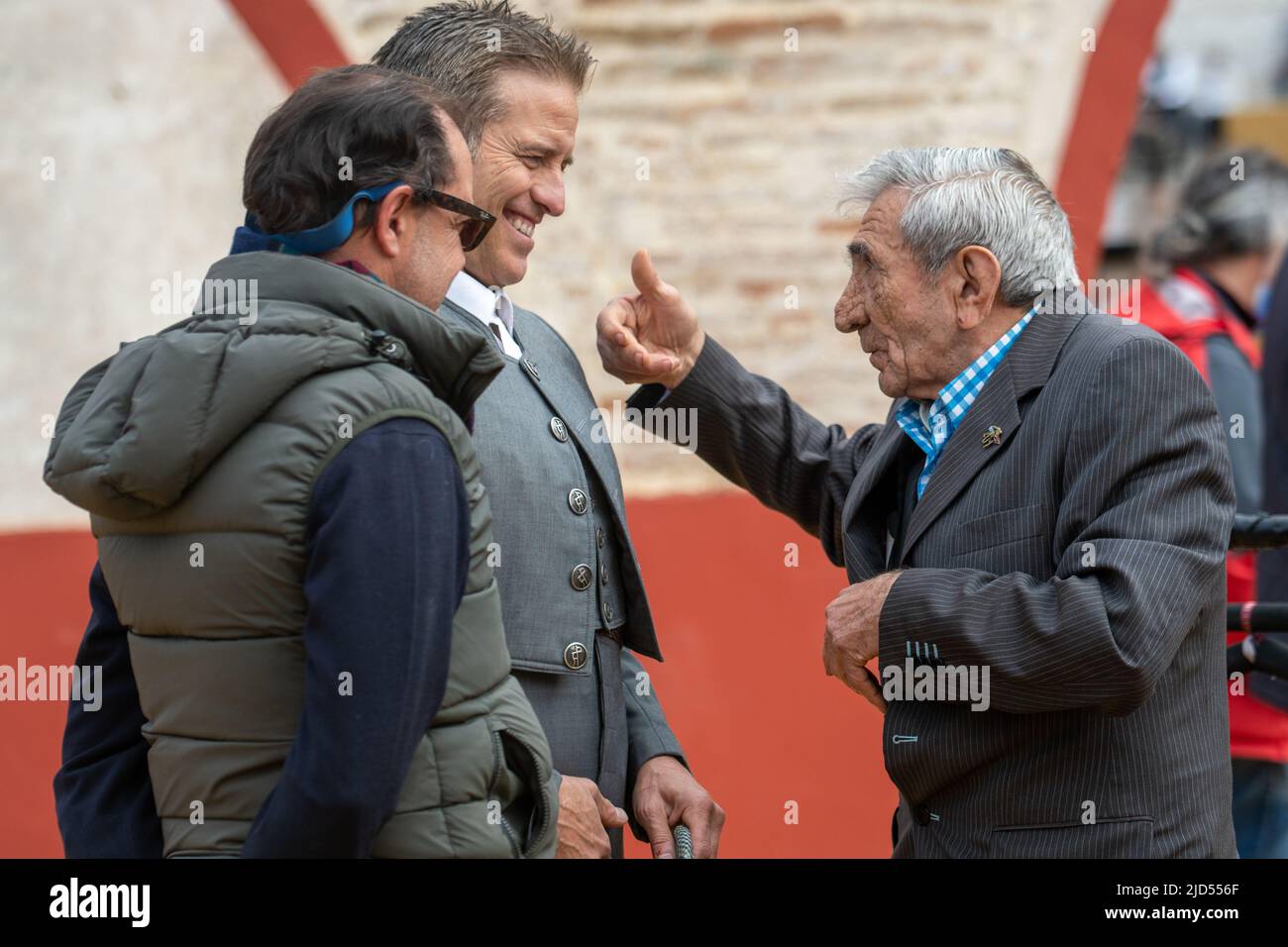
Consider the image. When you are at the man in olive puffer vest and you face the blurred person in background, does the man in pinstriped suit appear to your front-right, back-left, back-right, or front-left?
front-right

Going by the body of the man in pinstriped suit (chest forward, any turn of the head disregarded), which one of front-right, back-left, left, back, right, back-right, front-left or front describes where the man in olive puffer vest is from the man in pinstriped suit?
front-left

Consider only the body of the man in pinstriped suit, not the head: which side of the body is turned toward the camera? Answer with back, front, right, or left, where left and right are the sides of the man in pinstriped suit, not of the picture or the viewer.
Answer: left

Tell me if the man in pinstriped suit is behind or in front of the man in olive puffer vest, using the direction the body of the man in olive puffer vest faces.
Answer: in front

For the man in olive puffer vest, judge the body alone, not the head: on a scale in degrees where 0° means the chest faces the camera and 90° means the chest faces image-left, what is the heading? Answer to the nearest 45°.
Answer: approximately 225°

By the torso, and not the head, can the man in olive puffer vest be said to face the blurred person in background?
yes

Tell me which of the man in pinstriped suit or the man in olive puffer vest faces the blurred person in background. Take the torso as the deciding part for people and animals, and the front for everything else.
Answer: the man in olive puffer vest

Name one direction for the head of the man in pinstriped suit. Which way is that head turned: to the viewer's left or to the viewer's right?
to the viewer's left

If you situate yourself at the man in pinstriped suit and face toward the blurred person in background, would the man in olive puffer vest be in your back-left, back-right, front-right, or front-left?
back-left
